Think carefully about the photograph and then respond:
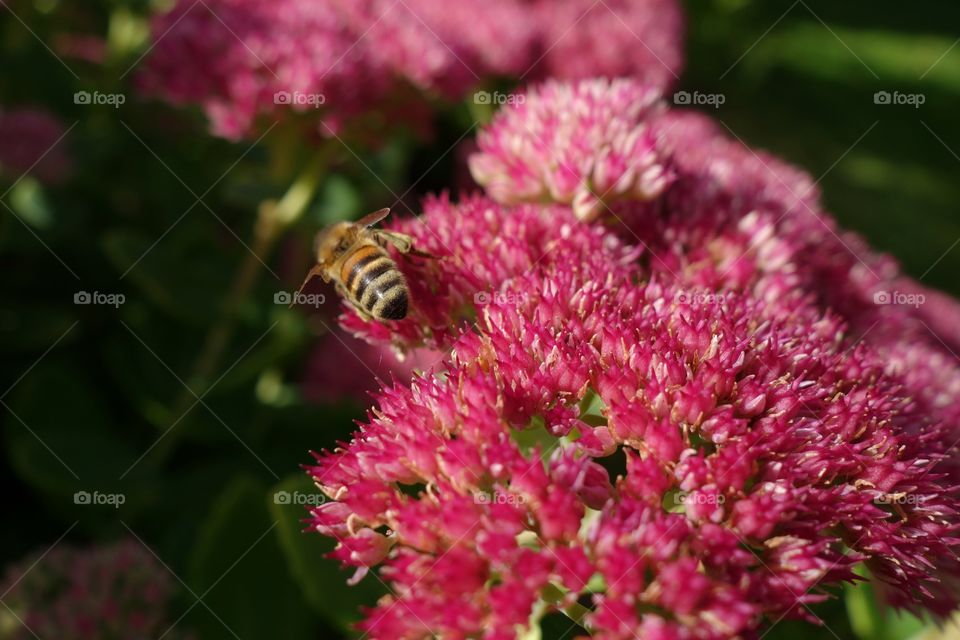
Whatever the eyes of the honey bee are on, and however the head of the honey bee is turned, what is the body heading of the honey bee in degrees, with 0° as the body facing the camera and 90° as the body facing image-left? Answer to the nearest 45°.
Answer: approximately 135°

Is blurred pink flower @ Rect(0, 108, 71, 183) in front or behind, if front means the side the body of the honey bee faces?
in front

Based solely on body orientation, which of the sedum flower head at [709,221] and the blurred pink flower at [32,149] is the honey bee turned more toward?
the blurred pink flower
